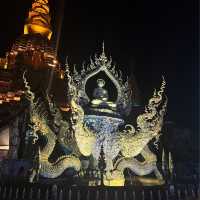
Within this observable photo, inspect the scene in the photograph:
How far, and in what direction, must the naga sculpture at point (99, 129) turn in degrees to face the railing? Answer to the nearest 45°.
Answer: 0° — it already faces it

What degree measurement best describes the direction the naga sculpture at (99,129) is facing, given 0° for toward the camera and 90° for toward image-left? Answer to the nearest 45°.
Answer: approximately 0°
